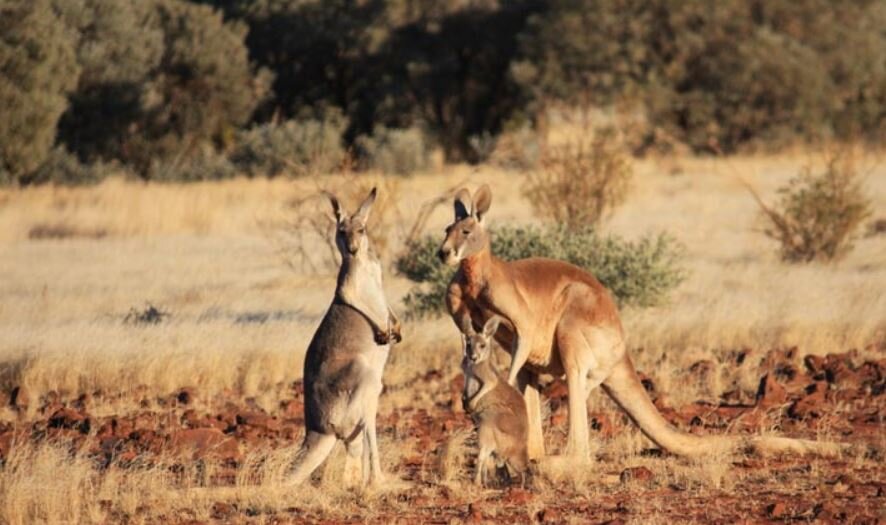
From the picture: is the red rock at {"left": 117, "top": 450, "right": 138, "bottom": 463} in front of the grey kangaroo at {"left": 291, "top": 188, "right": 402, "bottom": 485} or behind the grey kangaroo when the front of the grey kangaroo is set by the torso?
behind

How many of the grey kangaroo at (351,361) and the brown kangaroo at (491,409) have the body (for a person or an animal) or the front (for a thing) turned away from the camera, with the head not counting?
0

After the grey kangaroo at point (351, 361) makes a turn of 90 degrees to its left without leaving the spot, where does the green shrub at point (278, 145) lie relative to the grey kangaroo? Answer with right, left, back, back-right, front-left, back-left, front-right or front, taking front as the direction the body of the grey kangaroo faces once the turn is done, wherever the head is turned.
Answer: front-left

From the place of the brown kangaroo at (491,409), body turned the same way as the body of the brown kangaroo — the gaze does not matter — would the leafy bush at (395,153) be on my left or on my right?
on my right

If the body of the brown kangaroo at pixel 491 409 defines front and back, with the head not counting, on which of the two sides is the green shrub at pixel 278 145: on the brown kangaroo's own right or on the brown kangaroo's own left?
on the brown kangaroo's own right

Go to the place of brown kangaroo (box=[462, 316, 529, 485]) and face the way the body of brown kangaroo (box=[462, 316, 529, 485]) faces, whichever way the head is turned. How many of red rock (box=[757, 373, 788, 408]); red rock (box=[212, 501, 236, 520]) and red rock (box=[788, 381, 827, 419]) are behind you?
2

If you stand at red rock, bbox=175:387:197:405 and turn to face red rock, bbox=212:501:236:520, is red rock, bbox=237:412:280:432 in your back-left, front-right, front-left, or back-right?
front-left

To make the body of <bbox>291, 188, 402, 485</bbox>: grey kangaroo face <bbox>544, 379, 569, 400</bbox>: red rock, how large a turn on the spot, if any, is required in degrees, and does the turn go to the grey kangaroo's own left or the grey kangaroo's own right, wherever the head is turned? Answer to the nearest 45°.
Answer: approximately 90° to the grey kangaroo's own left

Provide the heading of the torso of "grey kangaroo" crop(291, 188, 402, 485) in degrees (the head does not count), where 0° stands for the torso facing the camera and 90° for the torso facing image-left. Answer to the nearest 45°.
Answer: approximately 315°

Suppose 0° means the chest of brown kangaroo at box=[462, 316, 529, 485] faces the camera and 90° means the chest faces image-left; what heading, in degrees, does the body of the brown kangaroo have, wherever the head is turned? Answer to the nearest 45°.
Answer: approximately 45°

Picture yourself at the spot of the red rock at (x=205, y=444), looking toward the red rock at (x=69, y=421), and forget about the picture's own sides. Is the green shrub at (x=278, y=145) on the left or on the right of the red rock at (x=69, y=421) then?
right

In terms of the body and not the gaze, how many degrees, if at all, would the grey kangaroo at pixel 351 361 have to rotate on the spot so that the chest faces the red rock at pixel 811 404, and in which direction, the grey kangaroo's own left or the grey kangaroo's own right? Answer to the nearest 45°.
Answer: approximately 90° to the grey kangaroo's own left

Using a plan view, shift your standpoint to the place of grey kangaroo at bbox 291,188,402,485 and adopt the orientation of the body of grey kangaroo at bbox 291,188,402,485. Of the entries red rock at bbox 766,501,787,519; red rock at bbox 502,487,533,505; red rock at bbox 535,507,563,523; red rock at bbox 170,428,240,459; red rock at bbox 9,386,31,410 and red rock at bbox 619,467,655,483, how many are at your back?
2

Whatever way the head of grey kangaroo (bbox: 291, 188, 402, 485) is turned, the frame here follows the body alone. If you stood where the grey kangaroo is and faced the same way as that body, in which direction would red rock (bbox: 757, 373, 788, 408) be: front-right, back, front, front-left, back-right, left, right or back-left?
left

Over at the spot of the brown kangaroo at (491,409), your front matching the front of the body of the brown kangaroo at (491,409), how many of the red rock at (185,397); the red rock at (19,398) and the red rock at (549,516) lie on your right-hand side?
2
